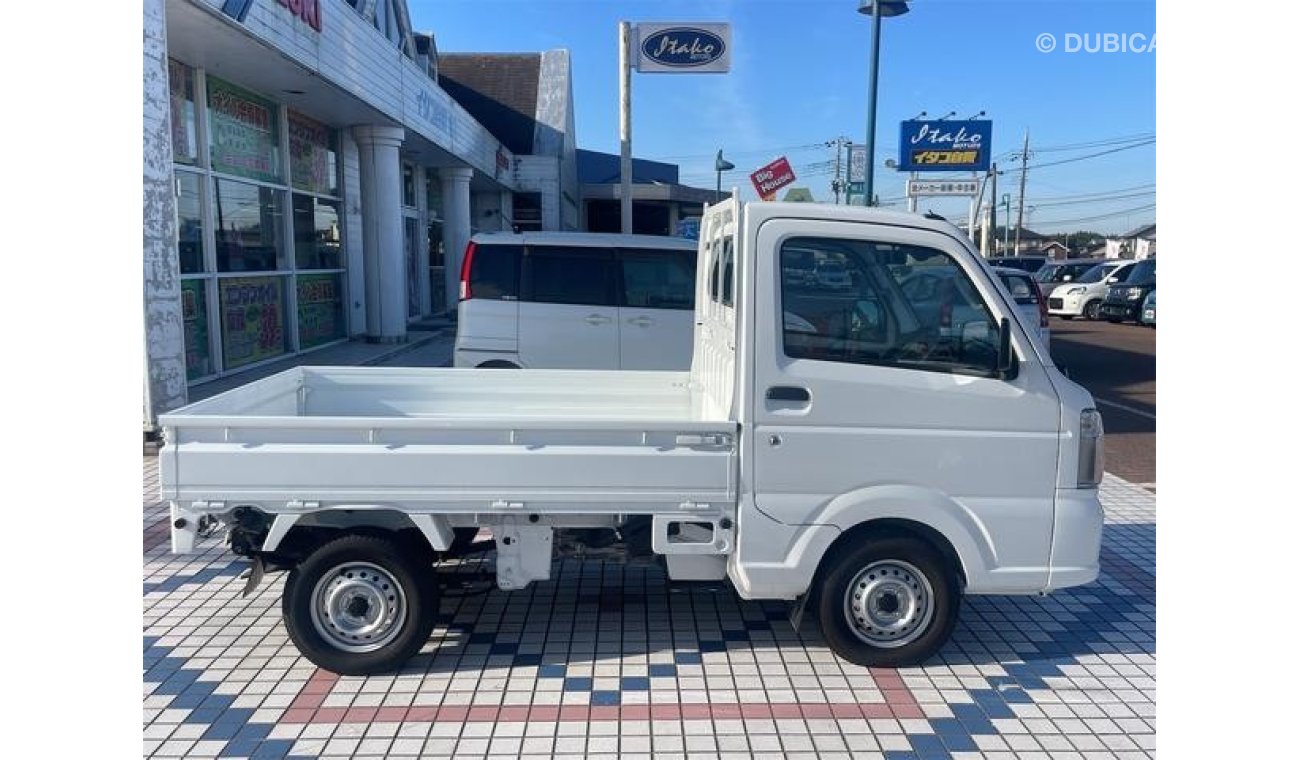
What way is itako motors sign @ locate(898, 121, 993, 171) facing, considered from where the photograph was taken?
facing the viewer

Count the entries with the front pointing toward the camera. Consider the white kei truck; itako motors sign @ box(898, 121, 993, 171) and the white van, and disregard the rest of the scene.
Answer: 1

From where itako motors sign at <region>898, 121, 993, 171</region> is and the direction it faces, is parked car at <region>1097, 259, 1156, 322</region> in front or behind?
in front

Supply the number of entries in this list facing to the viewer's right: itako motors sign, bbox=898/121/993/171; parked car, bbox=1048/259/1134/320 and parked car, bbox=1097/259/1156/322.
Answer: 0

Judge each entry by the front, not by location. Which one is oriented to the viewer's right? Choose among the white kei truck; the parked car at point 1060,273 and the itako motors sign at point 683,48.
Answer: the white kei truck

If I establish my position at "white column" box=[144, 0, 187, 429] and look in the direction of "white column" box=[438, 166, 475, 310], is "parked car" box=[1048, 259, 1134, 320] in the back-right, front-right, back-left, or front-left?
front-right

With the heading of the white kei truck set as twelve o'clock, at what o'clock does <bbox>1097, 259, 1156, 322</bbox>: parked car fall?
The parked car is roughly at 10 o'clock from the white kei truck.

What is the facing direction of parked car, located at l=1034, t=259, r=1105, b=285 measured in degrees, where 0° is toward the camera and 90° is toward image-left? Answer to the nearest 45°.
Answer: approximately 45°

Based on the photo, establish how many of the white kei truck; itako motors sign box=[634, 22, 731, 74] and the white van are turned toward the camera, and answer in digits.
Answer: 1

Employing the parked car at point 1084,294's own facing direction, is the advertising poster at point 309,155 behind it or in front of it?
in front

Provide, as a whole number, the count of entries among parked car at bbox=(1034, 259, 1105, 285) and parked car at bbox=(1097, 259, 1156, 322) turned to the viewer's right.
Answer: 0

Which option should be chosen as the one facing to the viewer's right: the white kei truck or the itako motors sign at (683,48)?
the white kei truck

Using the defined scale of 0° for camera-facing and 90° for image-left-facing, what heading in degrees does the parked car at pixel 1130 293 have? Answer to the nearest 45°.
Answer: approximately 45°

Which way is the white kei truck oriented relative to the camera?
to the viewer's right

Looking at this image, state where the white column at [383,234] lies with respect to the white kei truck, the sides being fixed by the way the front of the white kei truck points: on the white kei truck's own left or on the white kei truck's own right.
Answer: on the white kei truck's own left
